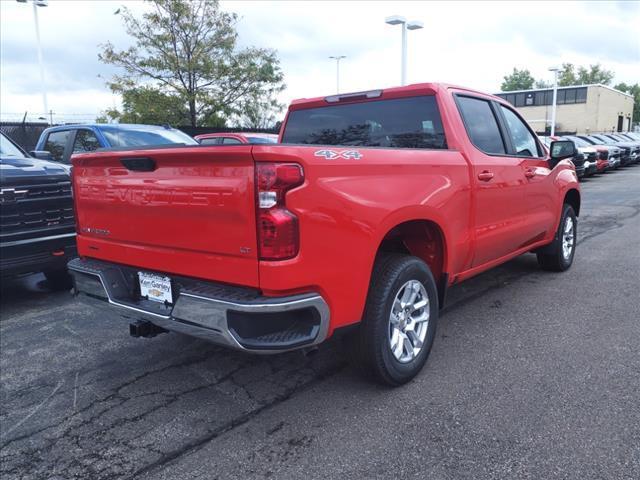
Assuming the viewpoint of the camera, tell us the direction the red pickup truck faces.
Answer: facing away from the viewer and to the right of the viewer

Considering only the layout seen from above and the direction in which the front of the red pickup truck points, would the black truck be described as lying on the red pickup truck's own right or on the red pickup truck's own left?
on the red pickup truck's own left

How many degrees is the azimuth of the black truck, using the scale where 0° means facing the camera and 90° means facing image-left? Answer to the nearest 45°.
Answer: approximately 315°
